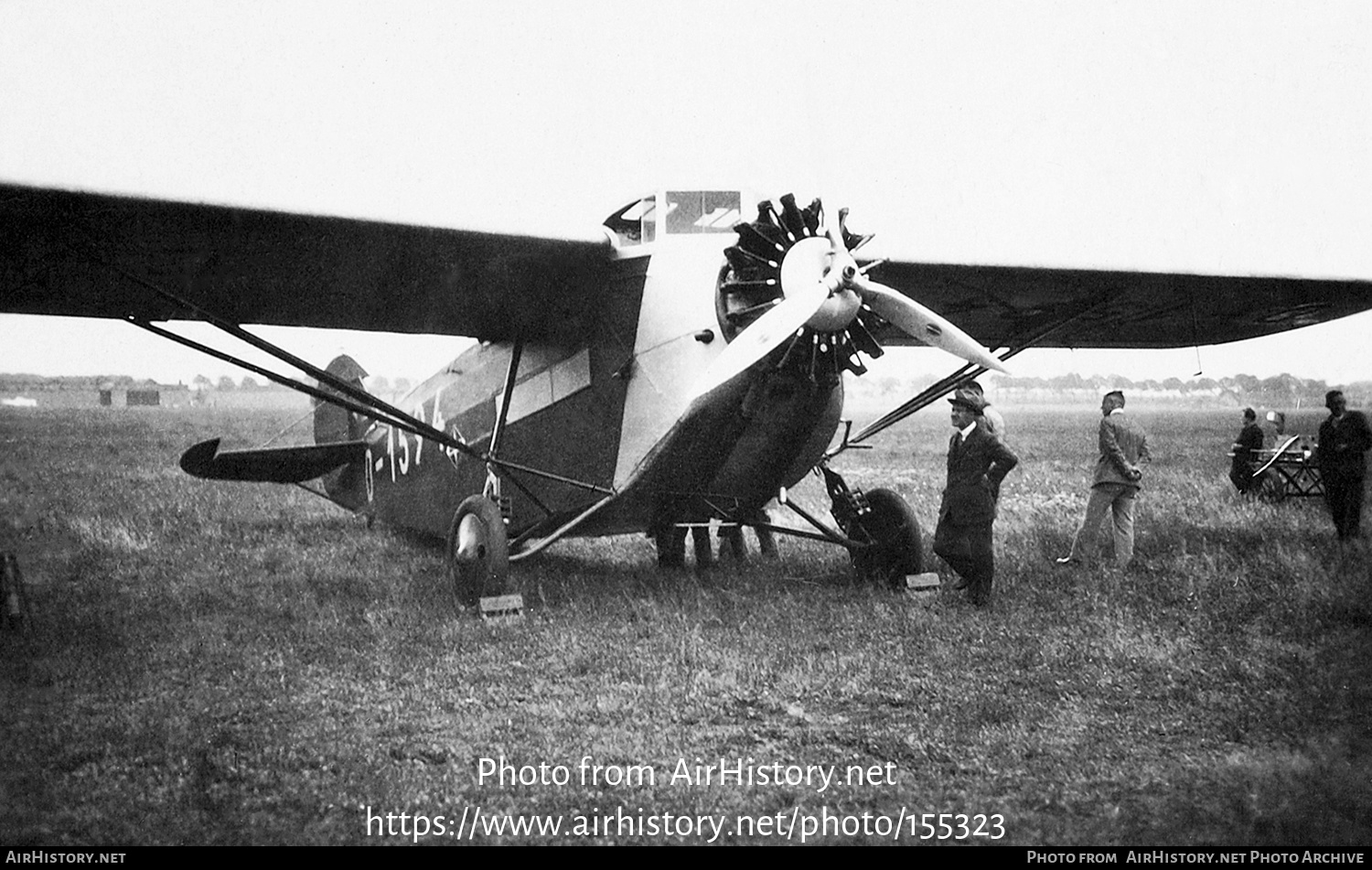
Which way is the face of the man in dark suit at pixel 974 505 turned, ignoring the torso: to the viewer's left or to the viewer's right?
to the viewer's left

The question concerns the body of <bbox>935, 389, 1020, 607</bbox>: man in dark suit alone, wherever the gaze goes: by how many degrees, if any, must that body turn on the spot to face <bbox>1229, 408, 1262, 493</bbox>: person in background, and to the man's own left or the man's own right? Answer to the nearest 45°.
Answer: approximately 180°

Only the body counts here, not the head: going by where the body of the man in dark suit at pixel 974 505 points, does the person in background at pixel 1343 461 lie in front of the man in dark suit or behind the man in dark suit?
behind

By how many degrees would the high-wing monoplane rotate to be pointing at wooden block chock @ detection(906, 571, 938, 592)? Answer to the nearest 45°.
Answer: approximately 45° to its left

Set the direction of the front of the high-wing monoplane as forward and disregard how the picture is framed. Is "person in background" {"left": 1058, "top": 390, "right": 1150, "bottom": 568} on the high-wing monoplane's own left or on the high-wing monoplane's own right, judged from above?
on the high-wing monoplane's own left

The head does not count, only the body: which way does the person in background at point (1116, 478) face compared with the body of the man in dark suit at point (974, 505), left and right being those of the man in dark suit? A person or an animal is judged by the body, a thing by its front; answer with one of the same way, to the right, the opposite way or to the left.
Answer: to the right

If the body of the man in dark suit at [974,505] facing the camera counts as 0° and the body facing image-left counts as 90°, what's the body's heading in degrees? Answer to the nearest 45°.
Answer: approximately 45°
